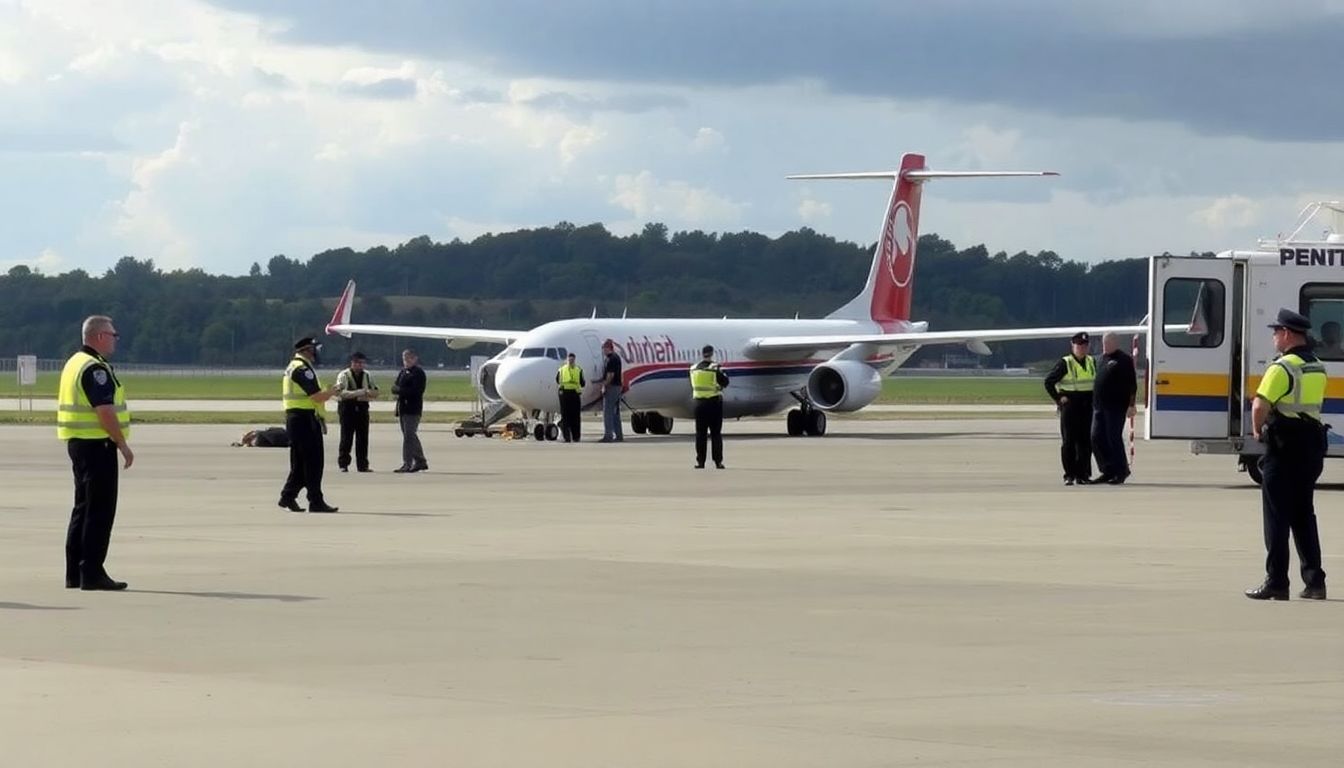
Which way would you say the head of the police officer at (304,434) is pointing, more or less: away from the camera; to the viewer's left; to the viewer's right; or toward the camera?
to the viewer's right

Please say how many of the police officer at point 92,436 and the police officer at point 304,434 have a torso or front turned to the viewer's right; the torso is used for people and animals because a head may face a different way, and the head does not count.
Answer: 2

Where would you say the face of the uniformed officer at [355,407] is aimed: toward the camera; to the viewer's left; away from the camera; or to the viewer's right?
toward the camera

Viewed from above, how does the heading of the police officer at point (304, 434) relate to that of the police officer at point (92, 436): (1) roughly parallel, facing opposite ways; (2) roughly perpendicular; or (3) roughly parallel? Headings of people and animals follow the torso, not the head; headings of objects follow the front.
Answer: roughly parallel

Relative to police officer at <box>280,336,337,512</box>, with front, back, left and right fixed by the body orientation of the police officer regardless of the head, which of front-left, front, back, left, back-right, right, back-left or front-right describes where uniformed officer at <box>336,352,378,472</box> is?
left

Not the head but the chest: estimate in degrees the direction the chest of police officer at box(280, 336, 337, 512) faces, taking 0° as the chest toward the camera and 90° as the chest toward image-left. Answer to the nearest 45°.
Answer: approximately 270°

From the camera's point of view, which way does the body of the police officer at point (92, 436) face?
to the viewer's right

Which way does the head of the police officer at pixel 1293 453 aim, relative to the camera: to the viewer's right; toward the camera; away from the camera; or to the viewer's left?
to the viewer's left

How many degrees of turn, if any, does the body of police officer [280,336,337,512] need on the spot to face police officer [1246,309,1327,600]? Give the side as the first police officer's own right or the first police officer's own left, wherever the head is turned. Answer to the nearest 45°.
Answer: approximately 45° to the first police officer's own right

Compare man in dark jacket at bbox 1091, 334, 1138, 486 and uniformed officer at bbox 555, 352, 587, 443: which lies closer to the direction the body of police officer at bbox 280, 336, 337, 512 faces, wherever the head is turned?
the man in dark jacket

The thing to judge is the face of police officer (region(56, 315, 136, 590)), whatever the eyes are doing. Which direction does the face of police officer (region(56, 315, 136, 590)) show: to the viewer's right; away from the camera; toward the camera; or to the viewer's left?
to the viewer's right
